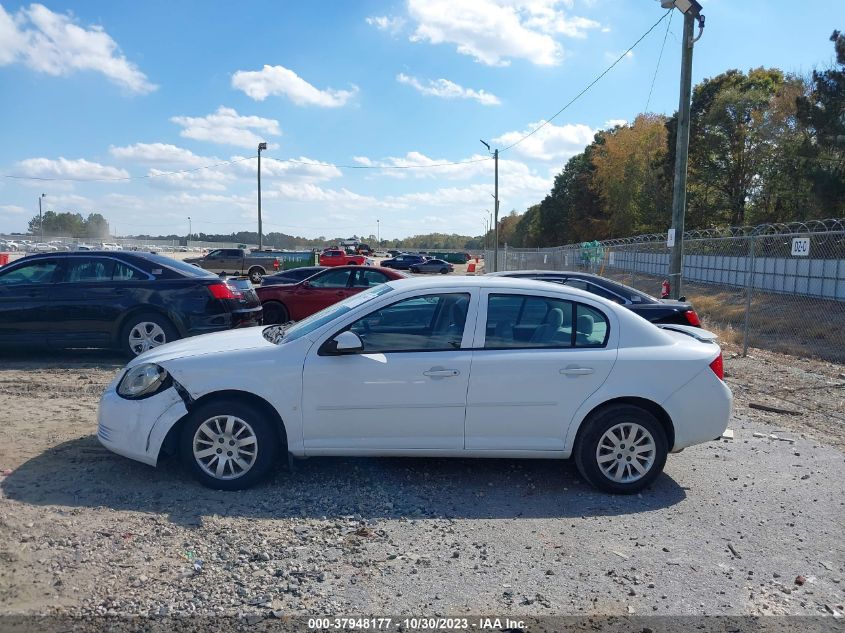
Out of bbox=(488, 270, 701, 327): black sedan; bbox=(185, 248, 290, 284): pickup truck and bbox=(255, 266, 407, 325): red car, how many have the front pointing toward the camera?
0

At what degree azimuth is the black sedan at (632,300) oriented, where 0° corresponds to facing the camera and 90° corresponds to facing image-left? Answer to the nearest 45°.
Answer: approximately 90°

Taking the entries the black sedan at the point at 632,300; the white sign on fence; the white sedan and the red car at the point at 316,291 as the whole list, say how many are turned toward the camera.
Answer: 1

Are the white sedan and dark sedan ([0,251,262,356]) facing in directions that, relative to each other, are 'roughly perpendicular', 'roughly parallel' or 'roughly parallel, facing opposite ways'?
roughly parallel

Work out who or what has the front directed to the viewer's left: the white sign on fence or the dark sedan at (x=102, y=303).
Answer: the dark sedan

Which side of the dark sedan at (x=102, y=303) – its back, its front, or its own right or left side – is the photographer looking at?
left

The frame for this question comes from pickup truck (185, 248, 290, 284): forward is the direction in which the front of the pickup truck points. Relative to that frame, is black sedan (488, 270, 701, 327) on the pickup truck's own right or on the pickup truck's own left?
on the pickup truck's own left

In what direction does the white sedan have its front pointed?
to the viewer's left

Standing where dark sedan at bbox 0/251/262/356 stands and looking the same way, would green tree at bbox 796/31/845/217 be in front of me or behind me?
behind

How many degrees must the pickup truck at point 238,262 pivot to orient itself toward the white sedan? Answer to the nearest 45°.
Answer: approximately 90° to its left

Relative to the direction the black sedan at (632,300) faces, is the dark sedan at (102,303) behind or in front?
in front

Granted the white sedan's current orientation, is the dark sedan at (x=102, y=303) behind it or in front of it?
in front

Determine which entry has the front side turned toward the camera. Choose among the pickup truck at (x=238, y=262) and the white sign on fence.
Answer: the white sign on fence
